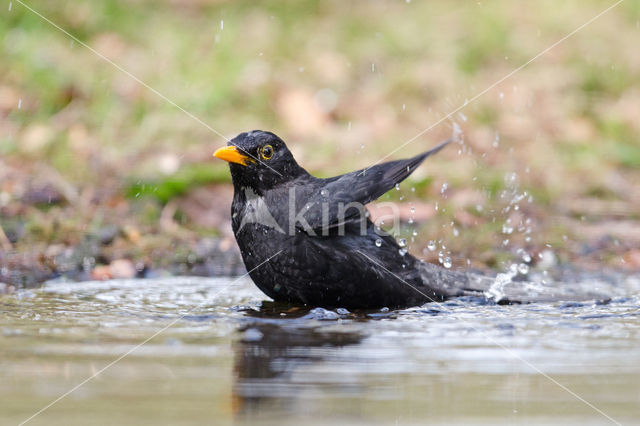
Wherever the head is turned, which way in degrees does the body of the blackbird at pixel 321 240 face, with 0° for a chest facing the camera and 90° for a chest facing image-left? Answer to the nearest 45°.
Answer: approximately 90°
